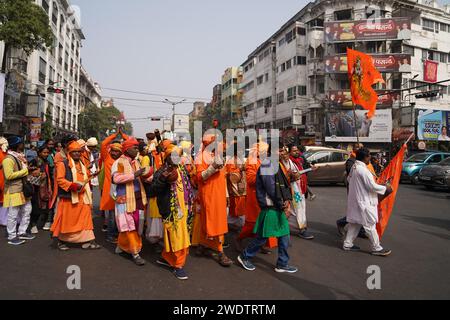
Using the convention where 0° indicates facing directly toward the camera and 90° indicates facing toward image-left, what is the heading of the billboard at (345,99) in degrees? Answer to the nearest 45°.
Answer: approximately 0°

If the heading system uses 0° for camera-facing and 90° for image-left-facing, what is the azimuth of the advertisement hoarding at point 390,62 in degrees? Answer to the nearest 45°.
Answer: approximately 0°

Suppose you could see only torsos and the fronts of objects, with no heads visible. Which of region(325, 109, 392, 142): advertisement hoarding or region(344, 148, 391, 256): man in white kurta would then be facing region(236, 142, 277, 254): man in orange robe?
the advertisement hoarding

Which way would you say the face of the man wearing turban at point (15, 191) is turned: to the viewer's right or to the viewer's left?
to the viewer's right

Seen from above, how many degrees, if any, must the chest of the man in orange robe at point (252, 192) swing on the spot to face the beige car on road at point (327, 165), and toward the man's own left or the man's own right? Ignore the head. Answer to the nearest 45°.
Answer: approximately 90° to the man's own left
